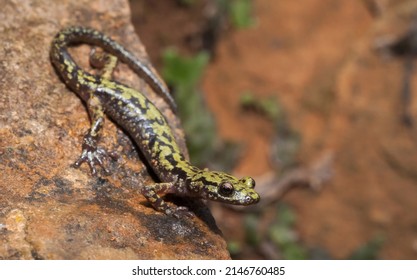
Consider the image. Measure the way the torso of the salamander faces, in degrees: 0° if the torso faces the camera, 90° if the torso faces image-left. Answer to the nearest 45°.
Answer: approximately 315°
